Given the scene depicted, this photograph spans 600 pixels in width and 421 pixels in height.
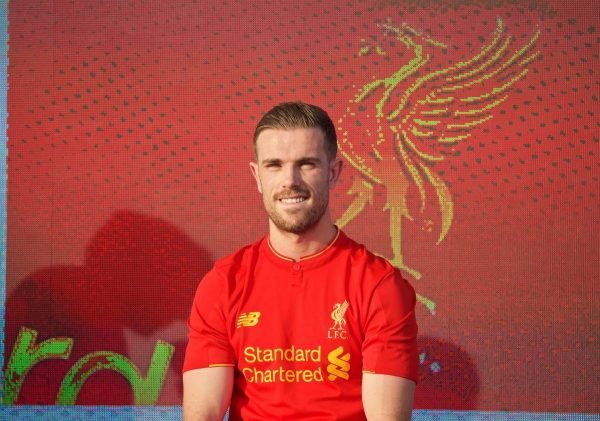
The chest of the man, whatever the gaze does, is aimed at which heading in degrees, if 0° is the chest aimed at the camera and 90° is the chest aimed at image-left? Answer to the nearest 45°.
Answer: approximately 0°
